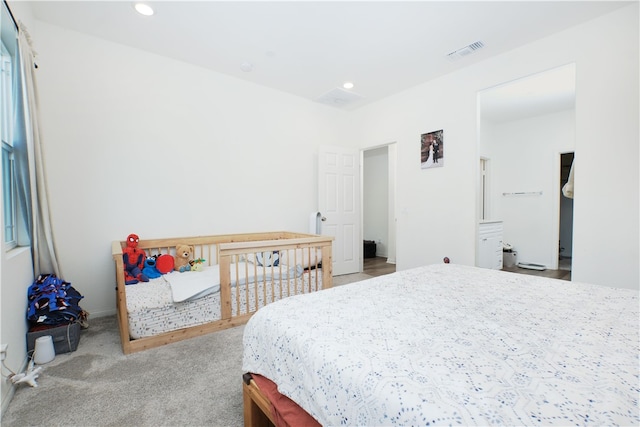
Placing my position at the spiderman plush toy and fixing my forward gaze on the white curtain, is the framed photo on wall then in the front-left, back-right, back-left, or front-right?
back-left

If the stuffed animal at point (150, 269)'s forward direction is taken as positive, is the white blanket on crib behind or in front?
in front

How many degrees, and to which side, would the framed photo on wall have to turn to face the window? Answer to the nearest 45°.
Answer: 0° — it already faces it

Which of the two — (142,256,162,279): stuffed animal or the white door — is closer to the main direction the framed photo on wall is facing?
the stuffed animal

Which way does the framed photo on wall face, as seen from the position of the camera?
facing the viewer and to the left of the viewer

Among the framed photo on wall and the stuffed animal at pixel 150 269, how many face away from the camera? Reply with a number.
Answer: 0

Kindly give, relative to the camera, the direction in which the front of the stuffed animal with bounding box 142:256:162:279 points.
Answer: facing the viewer and to the right of the viewer

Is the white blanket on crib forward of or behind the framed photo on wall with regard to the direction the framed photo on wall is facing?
forward
